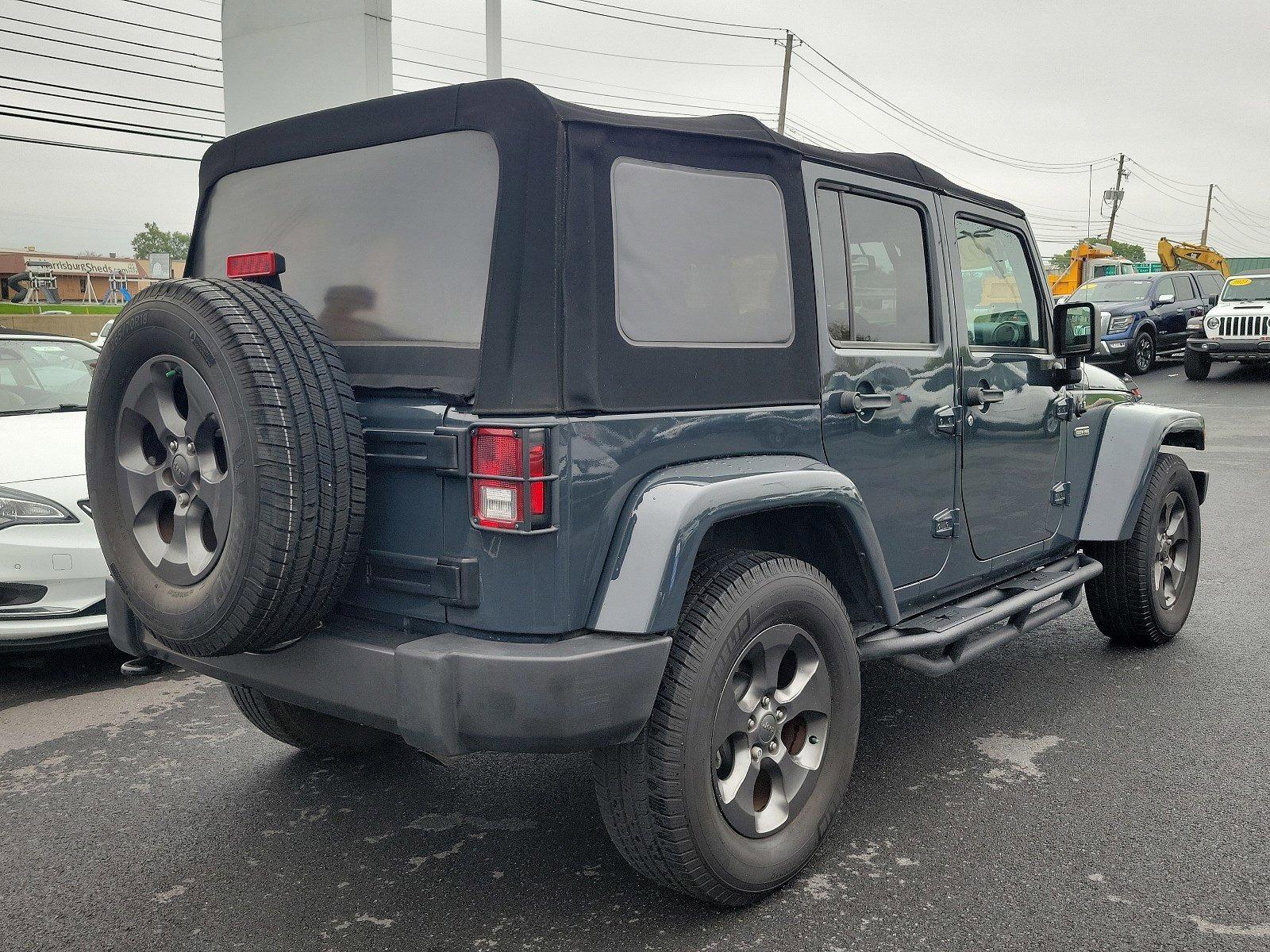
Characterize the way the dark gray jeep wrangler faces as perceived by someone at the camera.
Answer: facing away from the viewer and to the right of the viewer

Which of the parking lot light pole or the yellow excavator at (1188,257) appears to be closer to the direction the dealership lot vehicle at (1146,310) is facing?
the parking lot light pole

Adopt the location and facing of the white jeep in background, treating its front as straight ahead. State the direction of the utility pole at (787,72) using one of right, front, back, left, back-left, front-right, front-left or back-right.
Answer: back-right

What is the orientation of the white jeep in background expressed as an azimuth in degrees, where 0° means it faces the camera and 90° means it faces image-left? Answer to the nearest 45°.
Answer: approximately 0°

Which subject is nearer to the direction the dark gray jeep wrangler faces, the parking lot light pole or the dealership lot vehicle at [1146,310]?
the dealership lot vehicle

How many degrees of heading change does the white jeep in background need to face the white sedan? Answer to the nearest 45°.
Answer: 0° — it already faces it

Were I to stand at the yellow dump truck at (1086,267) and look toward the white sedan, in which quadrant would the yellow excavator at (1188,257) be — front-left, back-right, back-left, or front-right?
back-left

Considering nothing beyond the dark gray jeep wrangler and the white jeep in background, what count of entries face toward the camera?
1

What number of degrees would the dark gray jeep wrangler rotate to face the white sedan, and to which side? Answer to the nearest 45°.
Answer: approximately 90° to its left

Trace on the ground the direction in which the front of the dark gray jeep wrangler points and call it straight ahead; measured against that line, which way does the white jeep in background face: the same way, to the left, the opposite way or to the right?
the opposite way

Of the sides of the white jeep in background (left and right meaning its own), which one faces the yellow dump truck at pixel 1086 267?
back
